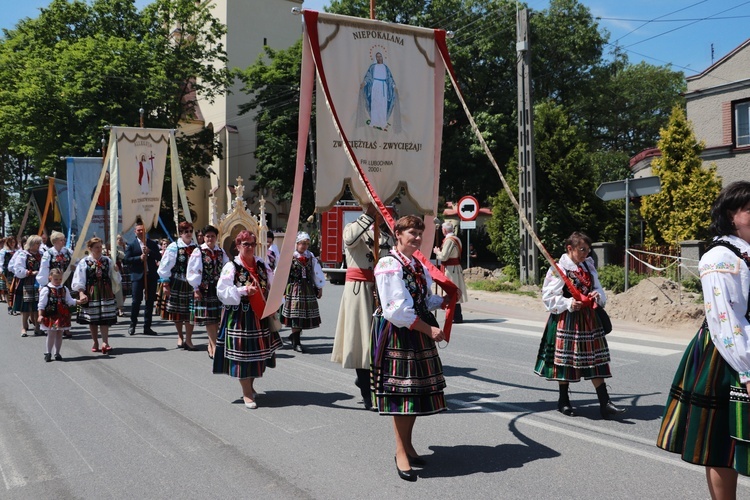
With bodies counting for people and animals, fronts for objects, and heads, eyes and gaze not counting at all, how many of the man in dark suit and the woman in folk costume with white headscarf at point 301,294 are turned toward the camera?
2

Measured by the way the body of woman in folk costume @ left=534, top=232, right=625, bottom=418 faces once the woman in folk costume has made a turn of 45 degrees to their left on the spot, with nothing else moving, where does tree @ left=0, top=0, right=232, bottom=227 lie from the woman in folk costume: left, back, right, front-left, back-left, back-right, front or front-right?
back-left

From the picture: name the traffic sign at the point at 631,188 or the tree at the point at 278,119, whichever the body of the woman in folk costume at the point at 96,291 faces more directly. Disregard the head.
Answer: the traffic sign

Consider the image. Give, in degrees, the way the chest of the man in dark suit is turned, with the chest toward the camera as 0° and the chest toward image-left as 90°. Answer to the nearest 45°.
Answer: approximately 0°

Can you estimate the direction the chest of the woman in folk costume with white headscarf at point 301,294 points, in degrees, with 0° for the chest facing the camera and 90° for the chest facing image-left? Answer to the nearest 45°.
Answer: approximately 0°

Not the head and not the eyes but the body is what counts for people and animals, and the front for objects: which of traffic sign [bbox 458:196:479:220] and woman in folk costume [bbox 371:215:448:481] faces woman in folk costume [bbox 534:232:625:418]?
the traffic sign
